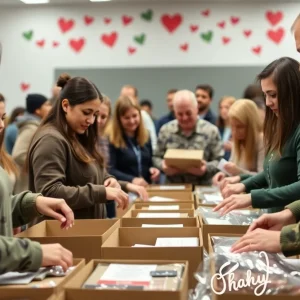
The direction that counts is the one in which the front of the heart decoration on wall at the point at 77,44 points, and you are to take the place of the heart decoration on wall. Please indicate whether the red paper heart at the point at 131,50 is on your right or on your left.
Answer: on your left

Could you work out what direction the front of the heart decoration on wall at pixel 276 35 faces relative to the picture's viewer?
facing the viewer

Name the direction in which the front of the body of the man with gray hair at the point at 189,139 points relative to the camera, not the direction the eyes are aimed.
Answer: toward the camera

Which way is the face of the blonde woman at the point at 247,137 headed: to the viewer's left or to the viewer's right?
to the viewer's left

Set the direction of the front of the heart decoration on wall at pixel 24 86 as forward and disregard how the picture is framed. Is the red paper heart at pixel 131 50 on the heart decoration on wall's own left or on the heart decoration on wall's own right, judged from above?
on the heart decoration on wall's own left

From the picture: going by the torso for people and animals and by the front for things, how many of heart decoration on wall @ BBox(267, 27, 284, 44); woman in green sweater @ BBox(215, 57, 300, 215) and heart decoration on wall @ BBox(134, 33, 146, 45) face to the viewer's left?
1

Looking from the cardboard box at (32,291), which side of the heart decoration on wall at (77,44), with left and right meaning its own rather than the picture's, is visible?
front

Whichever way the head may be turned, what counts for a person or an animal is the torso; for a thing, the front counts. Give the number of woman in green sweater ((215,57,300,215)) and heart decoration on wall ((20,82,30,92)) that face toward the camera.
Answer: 1

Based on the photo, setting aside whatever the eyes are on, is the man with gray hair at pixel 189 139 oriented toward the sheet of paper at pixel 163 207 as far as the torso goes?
yes

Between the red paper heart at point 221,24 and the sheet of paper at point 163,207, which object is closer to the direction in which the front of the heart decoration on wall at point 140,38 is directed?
the sheet of paper

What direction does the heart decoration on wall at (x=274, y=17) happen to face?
toward the camera

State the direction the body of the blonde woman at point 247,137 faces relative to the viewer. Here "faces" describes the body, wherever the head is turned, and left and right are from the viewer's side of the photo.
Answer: facing the viewer and to the left of the viewer

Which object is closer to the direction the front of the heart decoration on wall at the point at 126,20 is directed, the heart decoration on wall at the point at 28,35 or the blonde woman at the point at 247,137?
the blonde woman
